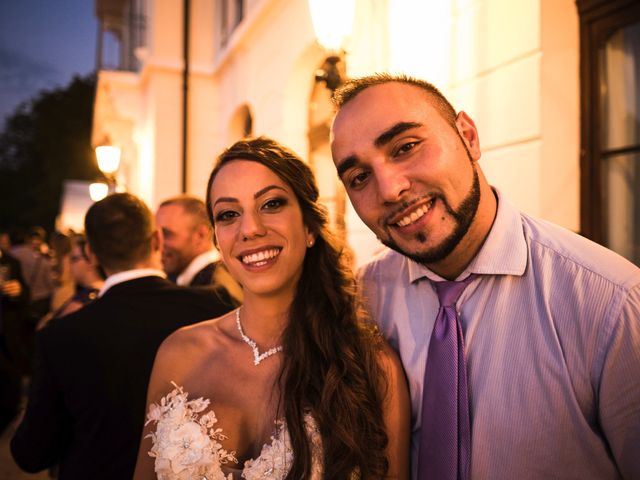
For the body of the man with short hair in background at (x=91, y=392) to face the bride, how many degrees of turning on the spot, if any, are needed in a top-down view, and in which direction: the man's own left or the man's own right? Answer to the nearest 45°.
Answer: approximately 135° to the man's own right

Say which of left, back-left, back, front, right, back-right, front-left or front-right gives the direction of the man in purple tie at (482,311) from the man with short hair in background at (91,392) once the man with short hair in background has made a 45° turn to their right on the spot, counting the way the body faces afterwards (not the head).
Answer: right

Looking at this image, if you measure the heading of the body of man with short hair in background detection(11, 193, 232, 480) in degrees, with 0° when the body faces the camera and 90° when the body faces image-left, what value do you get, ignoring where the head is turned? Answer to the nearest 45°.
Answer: approximately 180°

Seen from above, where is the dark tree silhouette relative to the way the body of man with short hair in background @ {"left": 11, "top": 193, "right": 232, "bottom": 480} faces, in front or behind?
in front

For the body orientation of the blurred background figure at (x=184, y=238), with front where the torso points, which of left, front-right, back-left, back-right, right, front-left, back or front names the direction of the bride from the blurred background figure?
front-left

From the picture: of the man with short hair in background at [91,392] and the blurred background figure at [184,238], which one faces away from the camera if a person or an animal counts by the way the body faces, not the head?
the man with short hair in background

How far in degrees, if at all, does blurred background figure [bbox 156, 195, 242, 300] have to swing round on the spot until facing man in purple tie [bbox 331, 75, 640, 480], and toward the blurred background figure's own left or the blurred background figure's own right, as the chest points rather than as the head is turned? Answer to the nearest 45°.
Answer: approximately 45° to the blurred background figure's own left

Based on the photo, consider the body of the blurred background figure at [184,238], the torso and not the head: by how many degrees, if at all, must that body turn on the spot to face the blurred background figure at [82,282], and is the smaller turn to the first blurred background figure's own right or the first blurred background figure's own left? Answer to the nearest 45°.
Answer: approximately 45° to the first blurred background figure's own right

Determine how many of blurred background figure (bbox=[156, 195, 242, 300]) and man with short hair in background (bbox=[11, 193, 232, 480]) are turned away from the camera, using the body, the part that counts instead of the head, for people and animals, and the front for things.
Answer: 1

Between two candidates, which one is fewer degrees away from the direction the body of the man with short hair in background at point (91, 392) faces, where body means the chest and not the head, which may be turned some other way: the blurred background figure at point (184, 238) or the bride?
the blurred background figure

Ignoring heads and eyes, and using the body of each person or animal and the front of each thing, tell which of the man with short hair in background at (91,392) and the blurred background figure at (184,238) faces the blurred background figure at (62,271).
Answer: the man with short hair in background

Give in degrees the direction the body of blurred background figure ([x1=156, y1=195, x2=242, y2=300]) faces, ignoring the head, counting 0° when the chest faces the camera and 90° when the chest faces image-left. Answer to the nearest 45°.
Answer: approximately 45°

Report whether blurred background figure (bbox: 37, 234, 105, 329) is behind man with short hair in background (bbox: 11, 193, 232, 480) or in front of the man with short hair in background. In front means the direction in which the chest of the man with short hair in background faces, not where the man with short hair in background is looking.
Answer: in front

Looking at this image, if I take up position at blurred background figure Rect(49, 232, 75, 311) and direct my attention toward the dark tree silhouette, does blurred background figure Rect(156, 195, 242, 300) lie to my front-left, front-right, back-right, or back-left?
back-right
